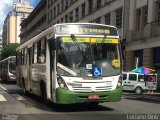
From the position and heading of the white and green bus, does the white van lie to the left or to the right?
on its left

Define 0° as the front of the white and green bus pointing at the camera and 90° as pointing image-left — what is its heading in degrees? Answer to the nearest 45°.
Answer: approximately 315°
